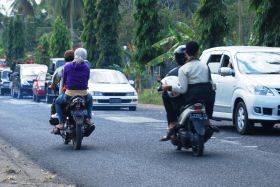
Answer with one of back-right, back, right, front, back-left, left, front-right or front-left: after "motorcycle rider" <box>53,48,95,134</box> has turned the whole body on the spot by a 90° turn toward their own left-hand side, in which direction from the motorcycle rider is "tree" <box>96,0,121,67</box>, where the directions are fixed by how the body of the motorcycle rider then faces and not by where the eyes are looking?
right

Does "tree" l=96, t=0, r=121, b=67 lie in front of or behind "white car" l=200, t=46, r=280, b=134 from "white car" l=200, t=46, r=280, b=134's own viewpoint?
behind

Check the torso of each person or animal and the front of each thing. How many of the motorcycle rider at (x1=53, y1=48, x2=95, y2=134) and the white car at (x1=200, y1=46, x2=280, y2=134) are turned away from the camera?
1

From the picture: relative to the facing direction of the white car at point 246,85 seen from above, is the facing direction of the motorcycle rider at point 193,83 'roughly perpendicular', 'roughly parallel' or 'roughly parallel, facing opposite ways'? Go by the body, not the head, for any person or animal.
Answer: roughly parallel, facing opposite ways

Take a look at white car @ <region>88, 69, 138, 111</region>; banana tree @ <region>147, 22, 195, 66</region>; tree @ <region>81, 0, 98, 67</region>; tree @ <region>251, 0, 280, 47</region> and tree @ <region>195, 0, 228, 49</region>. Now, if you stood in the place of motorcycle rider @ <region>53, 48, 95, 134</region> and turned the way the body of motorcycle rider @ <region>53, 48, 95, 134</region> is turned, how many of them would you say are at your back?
0

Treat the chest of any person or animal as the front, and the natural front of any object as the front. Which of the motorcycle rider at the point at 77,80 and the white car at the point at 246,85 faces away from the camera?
the motorcycle rider

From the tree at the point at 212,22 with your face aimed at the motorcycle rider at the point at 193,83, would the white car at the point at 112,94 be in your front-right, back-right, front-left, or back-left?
front-right

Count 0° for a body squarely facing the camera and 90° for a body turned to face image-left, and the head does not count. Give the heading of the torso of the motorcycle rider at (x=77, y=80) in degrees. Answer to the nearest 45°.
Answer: approximately 180°

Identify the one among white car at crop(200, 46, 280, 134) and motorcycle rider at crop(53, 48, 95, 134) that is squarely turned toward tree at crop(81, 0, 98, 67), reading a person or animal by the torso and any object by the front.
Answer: the motorcycle rider

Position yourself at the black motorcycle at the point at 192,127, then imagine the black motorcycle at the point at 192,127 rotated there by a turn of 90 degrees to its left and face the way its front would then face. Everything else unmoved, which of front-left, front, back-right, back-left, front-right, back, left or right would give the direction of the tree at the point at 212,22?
back-right

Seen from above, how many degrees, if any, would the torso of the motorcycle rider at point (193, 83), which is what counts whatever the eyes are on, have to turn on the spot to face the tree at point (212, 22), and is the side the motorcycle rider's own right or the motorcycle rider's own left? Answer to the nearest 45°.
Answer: approximately 45° to the motorcycle rider's own right

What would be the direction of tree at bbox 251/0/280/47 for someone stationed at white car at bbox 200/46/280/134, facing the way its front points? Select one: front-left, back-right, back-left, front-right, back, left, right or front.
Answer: back-left

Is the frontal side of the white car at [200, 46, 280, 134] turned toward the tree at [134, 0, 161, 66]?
no

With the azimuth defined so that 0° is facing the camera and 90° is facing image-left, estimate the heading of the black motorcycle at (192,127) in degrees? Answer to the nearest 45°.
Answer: approximately 135°

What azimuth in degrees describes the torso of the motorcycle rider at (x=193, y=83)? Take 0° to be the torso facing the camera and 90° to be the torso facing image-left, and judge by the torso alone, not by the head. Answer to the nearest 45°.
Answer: approximately 135°
